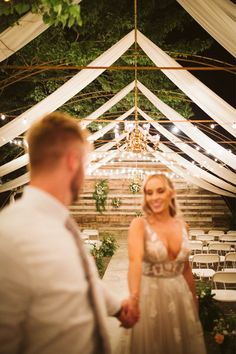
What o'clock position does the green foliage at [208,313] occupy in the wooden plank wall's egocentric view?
The green foliage is roughly at 12 o'clock from the wooden plank wall.

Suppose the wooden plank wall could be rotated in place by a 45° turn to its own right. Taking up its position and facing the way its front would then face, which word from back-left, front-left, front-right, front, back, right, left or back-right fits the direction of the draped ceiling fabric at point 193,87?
front-left

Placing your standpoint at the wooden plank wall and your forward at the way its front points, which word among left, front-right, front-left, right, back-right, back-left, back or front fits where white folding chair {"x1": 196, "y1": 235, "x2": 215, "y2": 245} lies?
front

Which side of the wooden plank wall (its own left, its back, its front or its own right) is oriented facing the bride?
front

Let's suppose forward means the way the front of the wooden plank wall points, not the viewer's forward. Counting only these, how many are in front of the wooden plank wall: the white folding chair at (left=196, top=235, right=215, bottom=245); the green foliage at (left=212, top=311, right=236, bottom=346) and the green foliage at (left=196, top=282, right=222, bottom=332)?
3

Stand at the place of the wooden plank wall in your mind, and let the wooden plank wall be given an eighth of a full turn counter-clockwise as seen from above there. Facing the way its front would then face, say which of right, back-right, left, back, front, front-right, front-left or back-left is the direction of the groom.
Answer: front-right

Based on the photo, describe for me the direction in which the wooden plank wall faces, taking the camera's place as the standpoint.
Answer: facing the viewer

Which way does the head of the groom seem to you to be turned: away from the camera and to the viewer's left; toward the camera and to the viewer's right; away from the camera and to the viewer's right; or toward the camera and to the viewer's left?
away from the camera and to the viewer's right

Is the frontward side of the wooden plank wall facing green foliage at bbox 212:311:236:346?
yes
